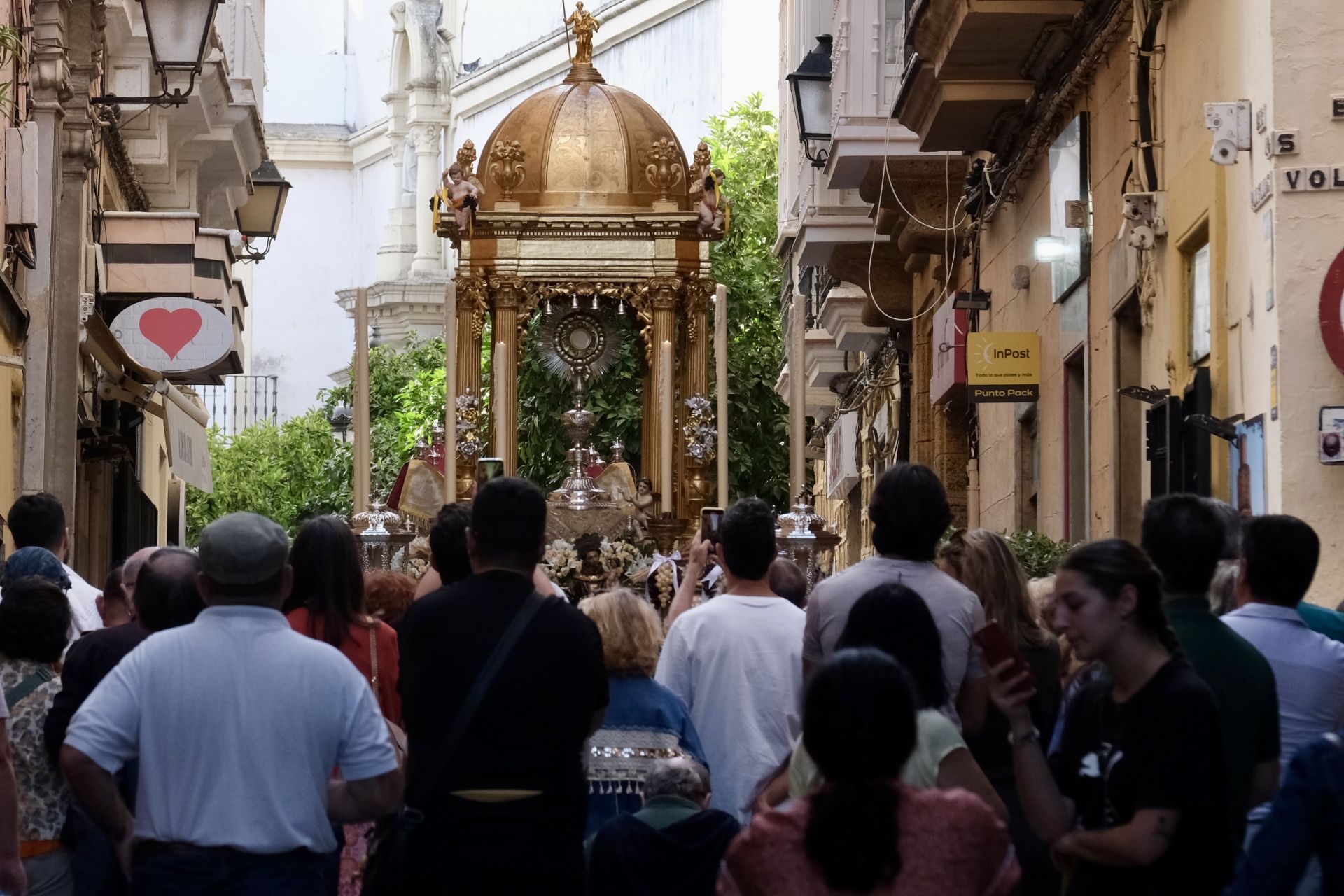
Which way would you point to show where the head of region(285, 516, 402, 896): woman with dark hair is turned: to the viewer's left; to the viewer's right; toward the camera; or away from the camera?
away from the camera

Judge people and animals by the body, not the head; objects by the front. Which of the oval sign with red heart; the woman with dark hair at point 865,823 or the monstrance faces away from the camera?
the woman with dark hair

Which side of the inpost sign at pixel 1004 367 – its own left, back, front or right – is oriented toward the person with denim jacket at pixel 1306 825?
front

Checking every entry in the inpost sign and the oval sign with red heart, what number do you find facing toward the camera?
2

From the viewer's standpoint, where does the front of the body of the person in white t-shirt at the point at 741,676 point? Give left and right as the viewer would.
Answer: facing away from the viewer

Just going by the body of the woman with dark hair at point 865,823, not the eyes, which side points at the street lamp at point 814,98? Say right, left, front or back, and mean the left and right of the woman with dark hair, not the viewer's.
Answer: front

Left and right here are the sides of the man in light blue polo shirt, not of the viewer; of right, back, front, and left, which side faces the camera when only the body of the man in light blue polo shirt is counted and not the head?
back

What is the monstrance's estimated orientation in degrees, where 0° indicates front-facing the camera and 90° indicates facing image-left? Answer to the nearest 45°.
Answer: approximately 0°

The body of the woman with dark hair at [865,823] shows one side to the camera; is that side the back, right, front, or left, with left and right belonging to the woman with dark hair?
back

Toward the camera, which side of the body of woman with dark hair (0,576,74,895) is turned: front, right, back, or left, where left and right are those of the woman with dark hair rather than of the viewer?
back

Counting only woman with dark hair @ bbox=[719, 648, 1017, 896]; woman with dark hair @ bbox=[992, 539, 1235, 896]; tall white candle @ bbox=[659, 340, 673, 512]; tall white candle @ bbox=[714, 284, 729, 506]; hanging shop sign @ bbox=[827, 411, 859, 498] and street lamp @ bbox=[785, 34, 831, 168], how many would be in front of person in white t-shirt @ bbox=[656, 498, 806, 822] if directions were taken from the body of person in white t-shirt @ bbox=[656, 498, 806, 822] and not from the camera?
4

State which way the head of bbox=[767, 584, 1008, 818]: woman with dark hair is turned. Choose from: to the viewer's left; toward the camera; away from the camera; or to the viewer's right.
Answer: away from the camera

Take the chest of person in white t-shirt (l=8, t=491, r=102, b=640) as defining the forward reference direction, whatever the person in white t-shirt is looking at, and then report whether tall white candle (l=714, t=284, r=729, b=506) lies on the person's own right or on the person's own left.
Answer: on the person's own right

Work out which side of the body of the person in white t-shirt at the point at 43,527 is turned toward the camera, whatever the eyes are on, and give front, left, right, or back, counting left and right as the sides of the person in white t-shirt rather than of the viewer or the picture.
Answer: back

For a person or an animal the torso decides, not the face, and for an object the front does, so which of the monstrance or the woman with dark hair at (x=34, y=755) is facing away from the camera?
the woman with dark hair

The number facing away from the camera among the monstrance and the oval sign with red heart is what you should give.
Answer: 0

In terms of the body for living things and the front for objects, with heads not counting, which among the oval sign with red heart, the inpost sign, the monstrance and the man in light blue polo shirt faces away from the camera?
the man in light blue polo shirt
